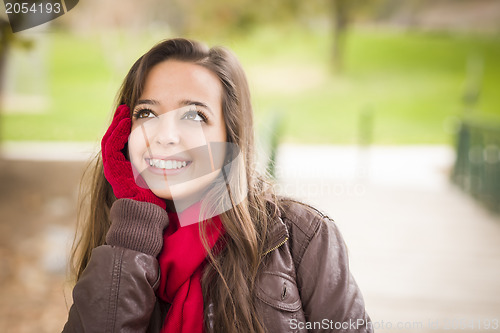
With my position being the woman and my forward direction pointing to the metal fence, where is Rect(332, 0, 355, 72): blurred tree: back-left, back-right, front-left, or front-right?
front-left

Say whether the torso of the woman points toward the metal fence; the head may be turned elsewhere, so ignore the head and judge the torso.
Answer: no

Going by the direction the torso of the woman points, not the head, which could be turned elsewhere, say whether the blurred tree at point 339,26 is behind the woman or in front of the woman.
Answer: behind

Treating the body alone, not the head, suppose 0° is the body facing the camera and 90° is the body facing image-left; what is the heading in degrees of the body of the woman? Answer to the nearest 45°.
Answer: approximately 45°

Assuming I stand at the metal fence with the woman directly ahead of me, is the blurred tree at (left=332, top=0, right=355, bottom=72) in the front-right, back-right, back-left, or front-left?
back-right
